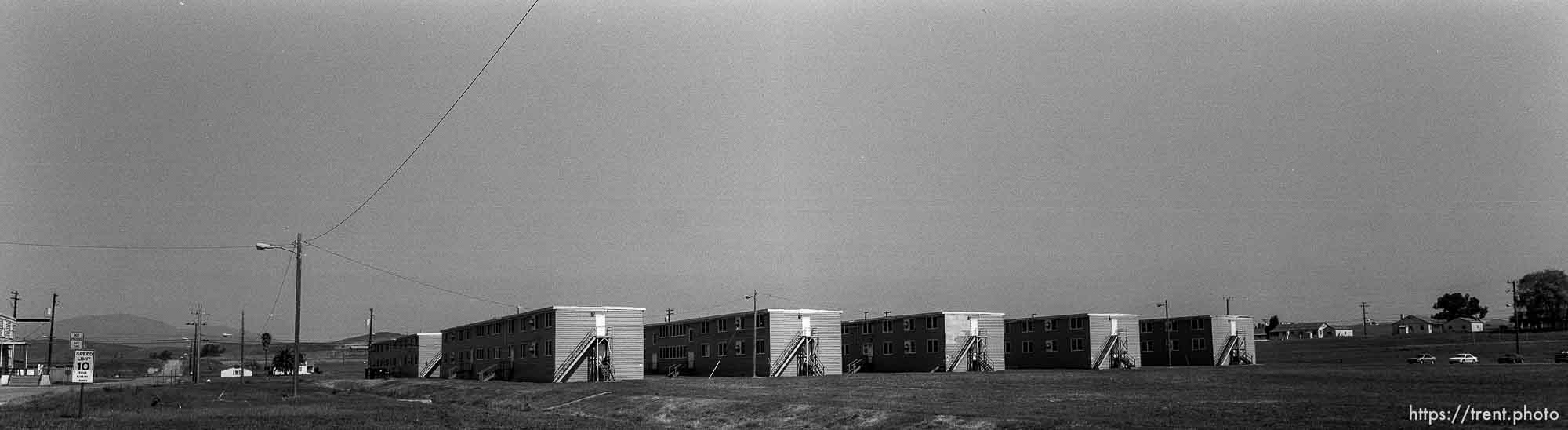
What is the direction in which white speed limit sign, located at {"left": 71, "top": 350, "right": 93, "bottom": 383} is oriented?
toward the camera
